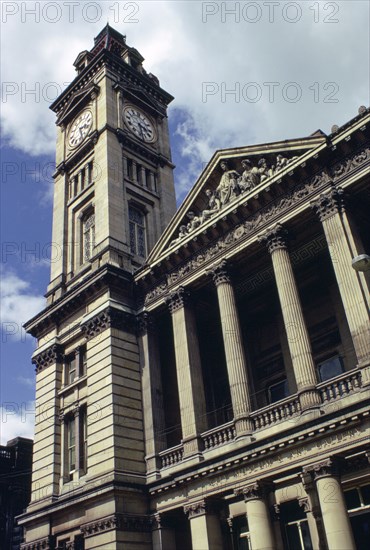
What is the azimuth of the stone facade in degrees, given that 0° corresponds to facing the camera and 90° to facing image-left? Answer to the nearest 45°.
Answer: approximately 45°
